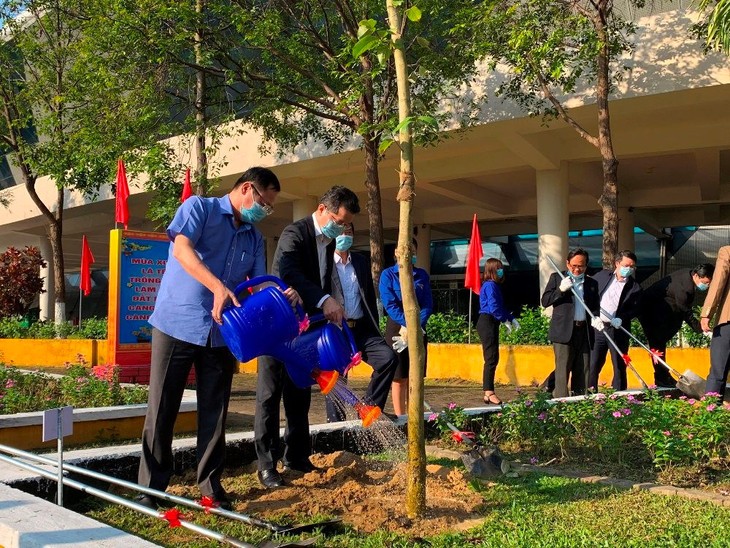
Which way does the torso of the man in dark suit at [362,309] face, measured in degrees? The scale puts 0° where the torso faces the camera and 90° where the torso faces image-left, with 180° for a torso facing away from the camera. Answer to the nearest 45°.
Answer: approximately 45°

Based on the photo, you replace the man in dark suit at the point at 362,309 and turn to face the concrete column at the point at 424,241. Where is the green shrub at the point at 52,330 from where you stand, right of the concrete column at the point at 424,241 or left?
left

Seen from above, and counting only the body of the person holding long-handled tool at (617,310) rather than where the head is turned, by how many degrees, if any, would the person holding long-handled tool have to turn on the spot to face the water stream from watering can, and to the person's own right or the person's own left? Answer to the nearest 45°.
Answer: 0° — they already face it

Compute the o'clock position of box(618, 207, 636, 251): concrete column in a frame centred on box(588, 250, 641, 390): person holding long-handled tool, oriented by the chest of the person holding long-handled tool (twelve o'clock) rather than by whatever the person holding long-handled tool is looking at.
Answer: The concrete column is roughly at 6 o'clock from the person holding long-handled tool.

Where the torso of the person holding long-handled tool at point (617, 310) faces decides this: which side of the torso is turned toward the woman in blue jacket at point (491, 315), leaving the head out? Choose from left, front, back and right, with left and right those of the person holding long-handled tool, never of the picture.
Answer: right

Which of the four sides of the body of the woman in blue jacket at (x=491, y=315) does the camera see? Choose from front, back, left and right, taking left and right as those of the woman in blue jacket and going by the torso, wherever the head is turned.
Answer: right

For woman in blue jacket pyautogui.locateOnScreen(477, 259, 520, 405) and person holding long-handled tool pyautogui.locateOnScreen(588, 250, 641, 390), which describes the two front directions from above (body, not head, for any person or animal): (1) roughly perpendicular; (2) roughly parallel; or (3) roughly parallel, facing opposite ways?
roughly perpendicular

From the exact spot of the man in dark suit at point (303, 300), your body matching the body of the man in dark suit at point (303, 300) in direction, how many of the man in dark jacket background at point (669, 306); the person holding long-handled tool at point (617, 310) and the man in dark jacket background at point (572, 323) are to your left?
3

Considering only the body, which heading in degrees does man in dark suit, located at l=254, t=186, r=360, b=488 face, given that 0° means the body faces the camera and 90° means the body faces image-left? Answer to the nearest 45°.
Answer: approximately 315°

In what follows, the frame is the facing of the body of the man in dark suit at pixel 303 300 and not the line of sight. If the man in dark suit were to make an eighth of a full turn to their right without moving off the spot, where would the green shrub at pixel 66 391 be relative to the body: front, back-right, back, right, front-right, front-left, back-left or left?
back-right

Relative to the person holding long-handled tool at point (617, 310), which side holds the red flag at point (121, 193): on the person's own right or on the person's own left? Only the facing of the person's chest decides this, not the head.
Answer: on the person's own right
